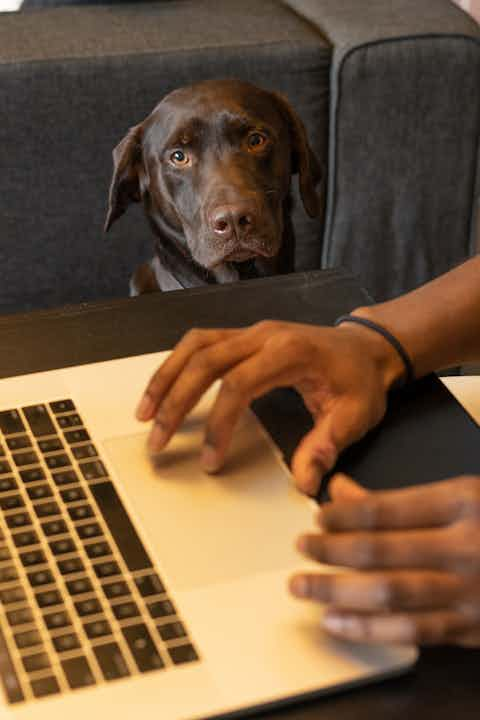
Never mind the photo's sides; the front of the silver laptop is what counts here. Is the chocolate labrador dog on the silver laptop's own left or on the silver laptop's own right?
on the silver laptop's own left

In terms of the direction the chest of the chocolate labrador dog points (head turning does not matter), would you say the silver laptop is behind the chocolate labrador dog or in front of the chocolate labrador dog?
in front

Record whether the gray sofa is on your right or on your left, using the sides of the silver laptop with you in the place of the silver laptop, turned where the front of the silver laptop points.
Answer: on your left

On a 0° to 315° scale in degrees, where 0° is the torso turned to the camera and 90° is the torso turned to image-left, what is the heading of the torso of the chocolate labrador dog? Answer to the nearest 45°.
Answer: approximately 0°
